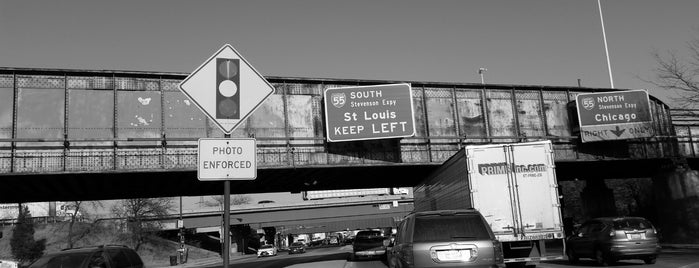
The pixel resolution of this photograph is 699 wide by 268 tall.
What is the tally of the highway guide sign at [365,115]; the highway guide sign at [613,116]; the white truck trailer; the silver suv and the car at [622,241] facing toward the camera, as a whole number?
2

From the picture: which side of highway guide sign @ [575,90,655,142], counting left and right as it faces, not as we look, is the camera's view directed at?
front

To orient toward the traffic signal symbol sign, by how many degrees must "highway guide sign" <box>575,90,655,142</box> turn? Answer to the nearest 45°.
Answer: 0° — it already faces it

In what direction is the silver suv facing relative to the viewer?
away from the camera

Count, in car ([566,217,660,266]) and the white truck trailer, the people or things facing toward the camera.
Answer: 0

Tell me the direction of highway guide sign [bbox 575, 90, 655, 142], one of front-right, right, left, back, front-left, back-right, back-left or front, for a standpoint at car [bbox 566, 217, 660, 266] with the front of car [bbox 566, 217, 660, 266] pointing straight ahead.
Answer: front-right

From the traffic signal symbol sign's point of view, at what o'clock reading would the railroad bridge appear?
The railroad bridge is roughly at 6 o'clock from the traffic signal symbol sign.

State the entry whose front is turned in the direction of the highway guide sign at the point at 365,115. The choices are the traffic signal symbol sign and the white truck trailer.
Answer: the white truck trailer

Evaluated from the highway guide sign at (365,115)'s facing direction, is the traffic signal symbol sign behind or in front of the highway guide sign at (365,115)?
in front

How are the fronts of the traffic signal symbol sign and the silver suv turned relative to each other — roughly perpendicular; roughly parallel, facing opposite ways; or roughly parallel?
roughly parallel, facing opposite ways

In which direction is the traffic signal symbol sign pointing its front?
toward the camera

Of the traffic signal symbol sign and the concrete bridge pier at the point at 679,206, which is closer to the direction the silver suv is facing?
the concrete bridge pier

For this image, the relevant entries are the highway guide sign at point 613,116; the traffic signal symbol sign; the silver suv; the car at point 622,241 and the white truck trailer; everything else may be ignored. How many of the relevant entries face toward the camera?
2

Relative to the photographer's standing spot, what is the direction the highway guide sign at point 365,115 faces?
facing the viewer

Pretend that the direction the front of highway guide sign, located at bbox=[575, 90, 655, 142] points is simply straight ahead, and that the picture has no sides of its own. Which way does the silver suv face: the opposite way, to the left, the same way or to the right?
the opposite way

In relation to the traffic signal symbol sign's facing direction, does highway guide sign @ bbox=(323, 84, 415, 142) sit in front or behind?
behind
